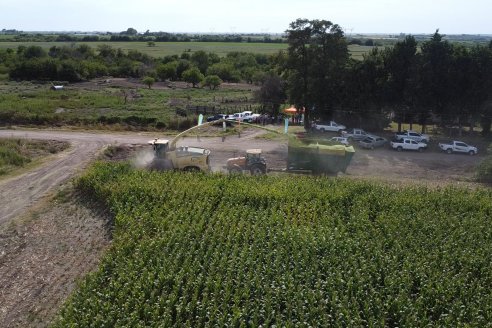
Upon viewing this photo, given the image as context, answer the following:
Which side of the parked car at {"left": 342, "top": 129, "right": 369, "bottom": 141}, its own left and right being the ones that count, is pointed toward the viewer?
right

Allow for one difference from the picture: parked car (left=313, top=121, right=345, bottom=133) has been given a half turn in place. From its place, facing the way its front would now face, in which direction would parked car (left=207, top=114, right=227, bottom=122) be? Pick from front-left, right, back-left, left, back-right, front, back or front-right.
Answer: front

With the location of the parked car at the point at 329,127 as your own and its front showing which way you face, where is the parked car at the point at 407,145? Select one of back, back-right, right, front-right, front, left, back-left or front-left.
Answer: front-right

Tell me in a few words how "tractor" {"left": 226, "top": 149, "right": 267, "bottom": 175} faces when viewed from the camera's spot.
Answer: facing to the left of the viewer

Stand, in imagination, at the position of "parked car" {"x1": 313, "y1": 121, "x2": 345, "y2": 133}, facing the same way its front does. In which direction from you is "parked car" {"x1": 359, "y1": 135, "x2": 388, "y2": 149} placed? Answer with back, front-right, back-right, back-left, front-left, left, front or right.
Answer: front-right

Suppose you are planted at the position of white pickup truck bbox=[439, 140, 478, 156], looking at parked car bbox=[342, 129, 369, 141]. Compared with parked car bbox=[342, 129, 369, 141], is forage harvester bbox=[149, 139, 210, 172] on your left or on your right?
left

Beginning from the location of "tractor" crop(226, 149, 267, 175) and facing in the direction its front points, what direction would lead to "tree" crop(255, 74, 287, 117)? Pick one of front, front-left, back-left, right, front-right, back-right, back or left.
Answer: right

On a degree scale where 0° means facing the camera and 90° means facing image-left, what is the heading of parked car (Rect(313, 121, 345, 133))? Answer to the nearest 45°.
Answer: approximately 270°

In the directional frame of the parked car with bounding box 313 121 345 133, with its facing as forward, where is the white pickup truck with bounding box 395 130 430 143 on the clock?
The white pickup truck is roughly at 1 o'clock from the parked car.

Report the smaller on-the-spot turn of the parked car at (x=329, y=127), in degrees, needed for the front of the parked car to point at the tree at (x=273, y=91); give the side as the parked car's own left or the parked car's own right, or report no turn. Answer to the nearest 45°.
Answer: approximately 135° to the parked car's own left

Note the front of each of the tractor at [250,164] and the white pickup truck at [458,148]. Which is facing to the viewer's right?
the white pickup truck

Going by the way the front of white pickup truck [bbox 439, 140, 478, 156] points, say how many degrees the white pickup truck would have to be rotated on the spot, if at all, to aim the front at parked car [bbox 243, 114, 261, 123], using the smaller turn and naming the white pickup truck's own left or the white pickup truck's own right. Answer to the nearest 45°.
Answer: approximately 180°

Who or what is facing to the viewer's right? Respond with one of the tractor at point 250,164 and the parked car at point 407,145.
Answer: the parked car
